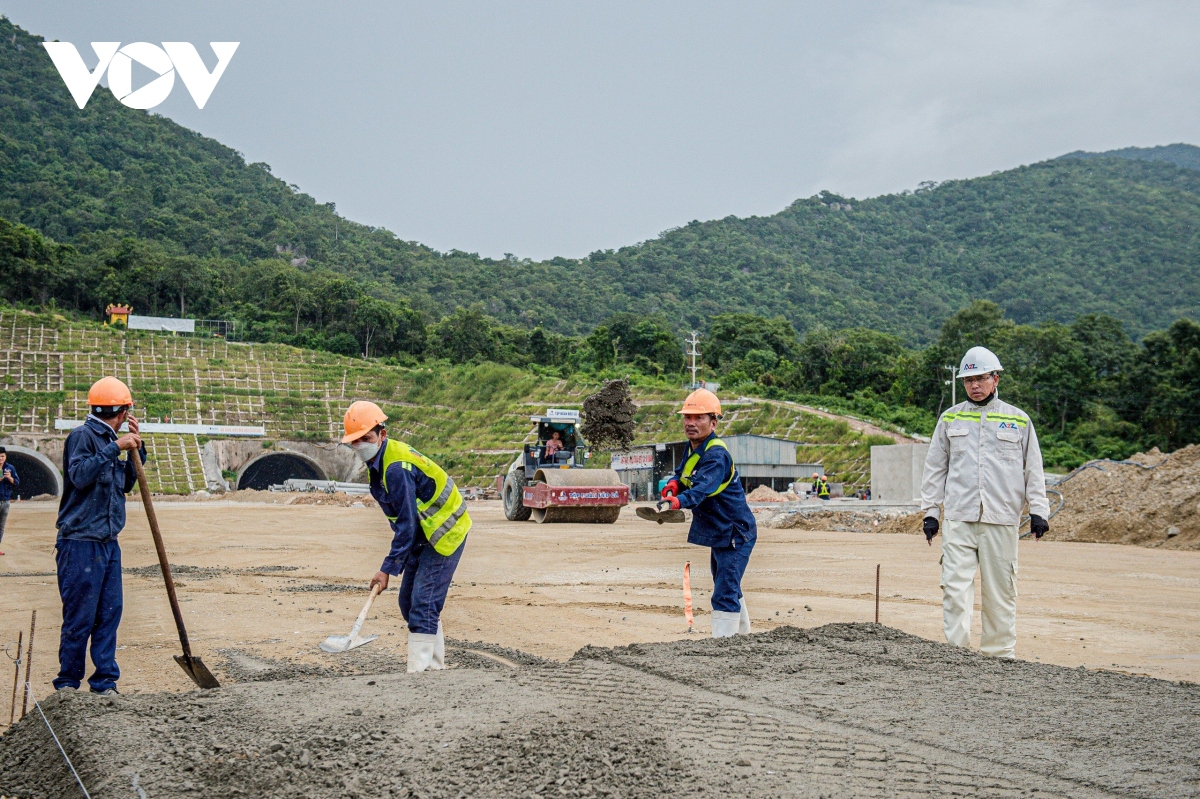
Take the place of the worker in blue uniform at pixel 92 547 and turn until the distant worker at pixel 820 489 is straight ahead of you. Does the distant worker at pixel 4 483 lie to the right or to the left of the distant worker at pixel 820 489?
left

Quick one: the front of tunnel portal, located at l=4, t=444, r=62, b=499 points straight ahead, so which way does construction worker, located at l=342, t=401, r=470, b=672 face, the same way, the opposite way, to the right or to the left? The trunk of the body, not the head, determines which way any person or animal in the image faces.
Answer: to the right

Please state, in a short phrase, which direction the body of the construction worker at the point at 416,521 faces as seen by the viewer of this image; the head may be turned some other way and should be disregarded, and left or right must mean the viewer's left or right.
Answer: facing to the left of the viewer

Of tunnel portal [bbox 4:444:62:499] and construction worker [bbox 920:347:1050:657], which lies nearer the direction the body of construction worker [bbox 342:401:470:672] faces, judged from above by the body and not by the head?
the tunnel portal

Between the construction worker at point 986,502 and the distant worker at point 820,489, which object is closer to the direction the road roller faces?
the construction worker

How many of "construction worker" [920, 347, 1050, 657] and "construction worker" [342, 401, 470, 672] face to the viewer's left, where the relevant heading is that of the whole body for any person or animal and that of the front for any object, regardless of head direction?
1

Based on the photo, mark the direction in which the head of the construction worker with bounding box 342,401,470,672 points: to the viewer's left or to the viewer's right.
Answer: to the viewer's left

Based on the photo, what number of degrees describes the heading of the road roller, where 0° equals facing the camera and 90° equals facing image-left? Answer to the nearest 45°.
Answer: approximately 315°
